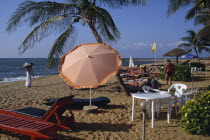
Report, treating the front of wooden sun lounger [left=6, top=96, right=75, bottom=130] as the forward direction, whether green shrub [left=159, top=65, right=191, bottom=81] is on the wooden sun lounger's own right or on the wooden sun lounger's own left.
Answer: on the wooden sun lounger's own right

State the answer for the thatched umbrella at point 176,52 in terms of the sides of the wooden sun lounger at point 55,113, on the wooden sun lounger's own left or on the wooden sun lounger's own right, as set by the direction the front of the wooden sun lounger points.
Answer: on the wooden sun lounger's own right

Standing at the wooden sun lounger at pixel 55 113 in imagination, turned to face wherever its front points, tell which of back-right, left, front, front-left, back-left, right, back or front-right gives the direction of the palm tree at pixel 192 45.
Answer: right

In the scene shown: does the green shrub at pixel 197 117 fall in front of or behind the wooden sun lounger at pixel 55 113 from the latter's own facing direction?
behind

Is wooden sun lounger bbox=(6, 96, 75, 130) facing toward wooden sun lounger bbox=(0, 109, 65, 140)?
no
